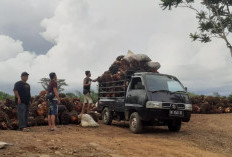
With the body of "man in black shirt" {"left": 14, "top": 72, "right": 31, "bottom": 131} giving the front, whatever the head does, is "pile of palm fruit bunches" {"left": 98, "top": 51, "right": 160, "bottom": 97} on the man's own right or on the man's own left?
on the man's own left

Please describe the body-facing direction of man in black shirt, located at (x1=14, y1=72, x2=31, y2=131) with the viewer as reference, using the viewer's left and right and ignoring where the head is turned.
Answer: facing the viewer and to the right of the viewer

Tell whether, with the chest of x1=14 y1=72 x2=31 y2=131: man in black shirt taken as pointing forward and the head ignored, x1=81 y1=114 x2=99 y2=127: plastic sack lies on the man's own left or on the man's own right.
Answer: on the man's own left

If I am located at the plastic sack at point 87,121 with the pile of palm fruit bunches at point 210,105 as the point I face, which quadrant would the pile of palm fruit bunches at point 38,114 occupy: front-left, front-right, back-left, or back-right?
back-left

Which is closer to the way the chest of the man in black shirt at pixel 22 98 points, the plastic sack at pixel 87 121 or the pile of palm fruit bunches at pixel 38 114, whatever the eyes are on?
the plastic sack

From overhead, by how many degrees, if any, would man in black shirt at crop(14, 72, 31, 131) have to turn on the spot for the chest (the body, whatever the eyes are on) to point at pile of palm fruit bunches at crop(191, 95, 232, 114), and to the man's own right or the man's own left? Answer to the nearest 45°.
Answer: approximately 90° to the man's own left

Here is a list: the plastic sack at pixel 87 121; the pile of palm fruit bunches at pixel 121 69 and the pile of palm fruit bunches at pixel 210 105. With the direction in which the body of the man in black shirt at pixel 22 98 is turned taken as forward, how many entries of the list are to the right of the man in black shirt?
0

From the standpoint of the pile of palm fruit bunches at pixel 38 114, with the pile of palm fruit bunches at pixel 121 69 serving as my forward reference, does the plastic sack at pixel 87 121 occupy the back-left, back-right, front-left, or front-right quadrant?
front-right

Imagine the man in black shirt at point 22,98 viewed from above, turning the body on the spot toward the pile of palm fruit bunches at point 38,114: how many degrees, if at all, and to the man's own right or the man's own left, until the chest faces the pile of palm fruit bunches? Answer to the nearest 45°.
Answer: approximately 135° to the man's own left
